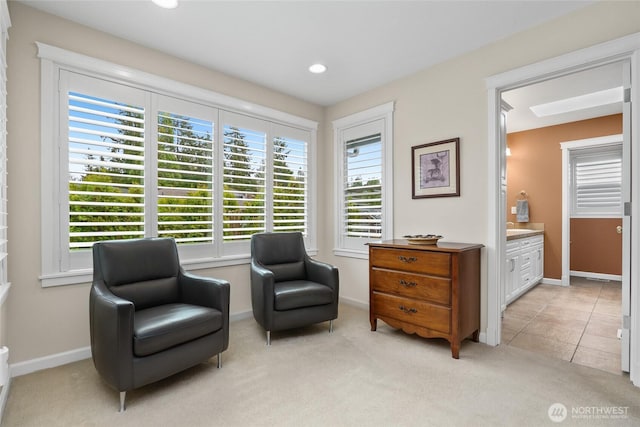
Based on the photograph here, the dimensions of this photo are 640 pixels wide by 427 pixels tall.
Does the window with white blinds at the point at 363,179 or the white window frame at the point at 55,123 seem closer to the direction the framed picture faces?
the white window frame

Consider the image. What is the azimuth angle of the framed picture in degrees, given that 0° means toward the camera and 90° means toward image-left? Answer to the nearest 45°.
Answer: approximately 45°

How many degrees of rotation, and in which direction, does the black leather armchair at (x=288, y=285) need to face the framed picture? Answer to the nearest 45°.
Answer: approximately 45° to its left

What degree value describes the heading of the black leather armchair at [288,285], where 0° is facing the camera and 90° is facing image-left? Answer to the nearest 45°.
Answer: approximately 315°
